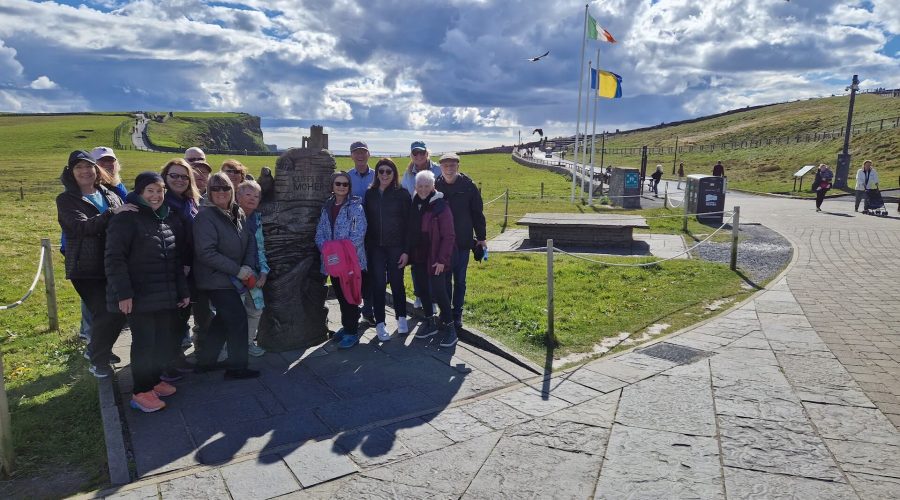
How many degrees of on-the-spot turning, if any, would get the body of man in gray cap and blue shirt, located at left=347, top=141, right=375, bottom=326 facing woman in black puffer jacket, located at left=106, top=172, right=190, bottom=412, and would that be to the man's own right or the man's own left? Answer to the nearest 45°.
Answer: approximately 45° to the man's own right

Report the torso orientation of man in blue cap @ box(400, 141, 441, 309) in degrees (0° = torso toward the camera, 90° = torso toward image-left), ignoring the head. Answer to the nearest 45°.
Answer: approximately 0°

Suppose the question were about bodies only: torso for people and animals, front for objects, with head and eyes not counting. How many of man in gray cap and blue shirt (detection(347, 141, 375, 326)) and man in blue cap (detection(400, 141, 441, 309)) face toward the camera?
2

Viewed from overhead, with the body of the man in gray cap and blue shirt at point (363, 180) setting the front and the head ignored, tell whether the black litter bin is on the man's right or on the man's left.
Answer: on the man's left

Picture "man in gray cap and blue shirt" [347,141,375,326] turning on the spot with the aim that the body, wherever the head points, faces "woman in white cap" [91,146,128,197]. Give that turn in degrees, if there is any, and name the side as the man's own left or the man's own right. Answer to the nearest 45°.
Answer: approximately 90° to the man's own right

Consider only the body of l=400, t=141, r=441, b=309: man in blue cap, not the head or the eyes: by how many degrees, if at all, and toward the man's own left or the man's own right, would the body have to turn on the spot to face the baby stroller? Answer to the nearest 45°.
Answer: approximately 135° to the man's own left

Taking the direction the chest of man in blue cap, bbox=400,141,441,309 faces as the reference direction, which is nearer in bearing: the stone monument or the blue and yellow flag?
the stone monument

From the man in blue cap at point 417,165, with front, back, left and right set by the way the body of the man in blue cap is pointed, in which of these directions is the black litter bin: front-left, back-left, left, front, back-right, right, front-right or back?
back-left
